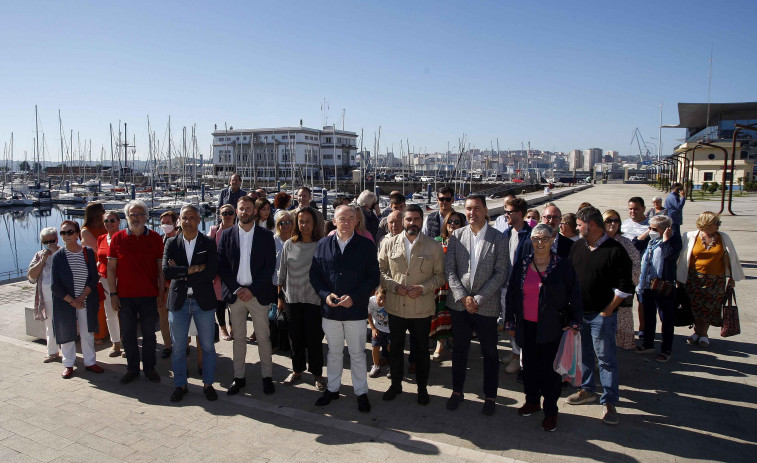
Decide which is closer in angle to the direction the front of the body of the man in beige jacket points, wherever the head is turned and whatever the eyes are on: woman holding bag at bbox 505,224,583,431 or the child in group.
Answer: the woman holding bag

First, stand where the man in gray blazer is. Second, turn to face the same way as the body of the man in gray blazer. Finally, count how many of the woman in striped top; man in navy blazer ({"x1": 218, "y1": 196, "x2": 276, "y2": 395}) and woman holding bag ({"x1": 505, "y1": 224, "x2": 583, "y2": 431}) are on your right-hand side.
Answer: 2

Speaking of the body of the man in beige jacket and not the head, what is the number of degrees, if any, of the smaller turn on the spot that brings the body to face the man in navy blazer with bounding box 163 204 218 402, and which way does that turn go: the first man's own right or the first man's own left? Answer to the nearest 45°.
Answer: approximately 90° to the first man's own right

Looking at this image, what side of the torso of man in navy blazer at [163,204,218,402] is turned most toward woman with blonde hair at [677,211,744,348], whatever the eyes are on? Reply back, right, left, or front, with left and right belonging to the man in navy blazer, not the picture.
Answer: left

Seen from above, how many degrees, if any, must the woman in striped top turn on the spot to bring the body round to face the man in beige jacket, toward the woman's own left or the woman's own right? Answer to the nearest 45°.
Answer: approximately 45° to the woman's own left

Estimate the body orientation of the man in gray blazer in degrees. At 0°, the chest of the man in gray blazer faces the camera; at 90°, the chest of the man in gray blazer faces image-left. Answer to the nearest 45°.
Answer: approximately 0°

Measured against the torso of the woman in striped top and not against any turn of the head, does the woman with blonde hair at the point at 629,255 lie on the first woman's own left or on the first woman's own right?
on the first woman's own left

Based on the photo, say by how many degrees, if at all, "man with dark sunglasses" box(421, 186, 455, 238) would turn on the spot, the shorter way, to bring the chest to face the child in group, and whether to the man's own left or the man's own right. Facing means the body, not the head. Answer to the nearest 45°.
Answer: approximately 45° to the man's own right
